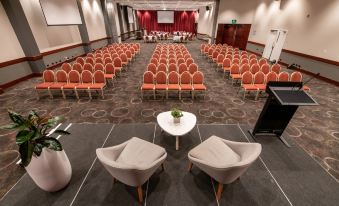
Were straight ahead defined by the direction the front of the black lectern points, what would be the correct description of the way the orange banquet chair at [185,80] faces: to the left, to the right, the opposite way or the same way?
the opposite way
